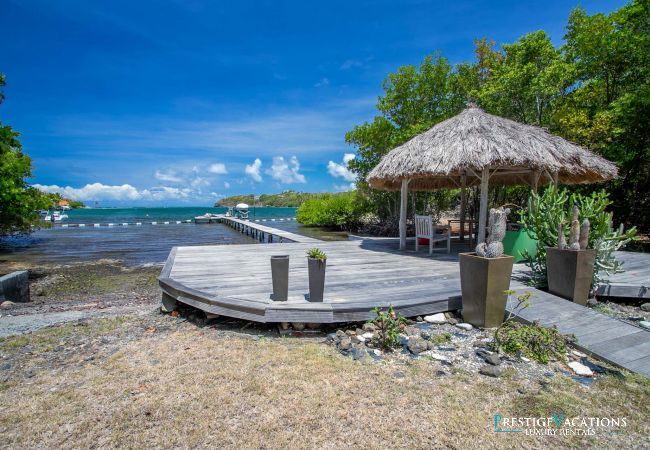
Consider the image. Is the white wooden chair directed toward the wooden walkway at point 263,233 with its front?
no
